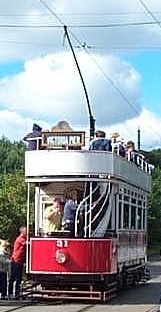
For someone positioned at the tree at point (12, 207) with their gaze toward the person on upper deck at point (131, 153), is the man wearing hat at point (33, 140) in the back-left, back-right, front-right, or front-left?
front-right

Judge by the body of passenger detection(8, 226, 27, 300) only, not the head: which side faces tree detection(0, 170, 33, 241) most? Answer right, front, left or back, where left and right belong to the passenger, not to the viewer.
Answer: left

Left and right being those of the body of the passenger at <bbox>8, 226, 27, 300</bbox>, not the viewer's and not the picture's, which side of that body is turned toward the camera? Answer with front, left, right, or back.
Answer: right

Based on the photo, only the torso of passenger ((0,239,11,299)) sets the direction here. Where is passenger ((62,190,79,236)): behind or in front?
in front

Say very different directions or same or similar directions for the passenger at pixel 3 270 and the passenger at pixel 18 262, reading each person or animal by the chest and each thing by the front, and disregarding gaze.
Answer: same or similar directions

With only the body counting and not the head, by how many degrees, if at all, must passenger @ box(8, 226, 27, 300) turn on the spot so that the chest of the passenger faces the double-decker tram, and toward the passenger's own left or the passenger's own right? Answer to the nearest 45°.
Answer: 0° — they already face it

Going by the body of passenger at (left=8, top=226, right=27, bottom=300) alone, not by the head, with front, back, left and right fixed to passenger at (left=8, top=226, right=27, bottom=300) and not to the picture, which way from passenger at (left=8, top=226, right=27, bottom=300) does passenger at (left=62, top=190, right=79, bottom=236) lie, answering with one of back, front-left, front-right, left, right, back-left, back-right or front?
front

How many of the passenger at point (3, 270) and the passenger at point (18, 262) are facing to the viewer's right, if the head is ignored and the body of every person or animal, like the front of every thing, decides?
2

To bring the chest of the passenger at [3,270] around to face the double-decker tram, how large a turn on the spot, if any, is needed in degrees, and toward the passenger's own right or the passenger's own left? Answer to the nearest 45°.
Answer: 0° — they already face it

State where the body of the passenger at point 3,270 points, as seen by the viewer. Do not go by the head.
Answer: to the viewer's right
